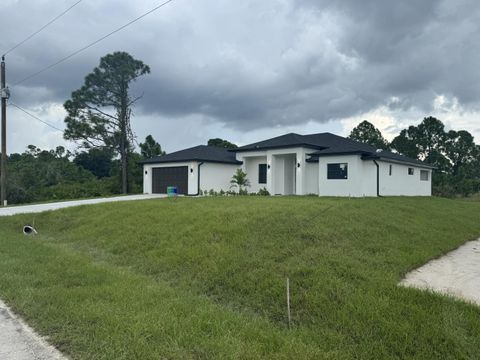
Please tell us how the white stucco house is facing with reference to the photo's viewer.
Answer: facing the viewer and to the left of the viewer

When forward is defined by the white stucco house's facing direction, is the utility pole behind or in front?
in front
